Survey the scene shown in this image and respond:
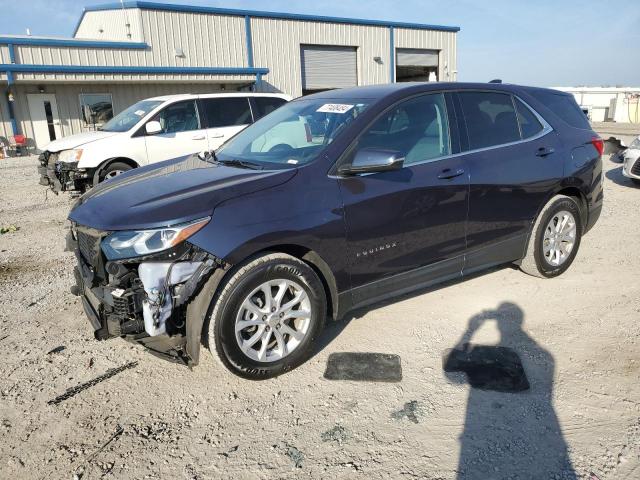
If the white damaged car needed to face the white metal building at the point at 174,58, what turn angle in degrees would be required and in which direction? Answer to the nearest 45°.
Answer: approximately 135° to its right

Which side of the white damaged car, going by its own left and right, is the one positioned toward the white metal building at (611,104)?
back

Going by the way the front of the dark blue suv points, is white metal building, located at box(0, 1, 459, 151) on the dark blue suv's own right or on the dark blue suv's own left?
on the dark blue suv's own right

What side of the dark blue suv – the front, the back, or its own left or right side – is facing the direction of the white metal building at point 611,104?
back

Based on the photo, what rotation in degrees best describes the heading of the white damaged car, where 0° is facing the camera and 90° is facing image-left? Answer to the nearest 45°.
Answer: approximately 45°

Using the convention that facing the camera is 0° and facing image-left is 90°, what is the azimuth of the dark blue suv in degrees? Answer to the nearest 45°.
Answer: approximately 45°
